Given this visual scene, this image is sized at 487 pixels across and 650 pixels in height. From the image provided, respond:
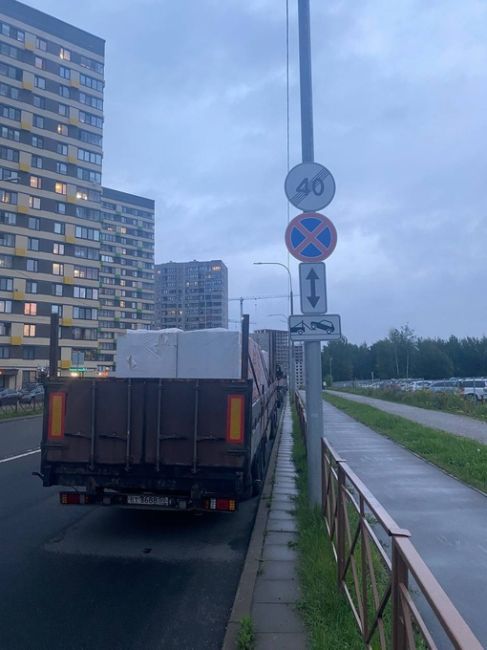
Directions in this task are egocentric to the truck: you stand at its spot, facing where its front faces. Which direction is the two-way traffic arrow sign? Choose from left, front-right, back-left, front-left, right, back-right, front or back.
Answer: right

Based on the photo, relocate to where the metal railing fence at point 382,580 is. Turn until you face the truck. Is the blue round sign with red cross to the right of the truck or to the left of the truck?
right

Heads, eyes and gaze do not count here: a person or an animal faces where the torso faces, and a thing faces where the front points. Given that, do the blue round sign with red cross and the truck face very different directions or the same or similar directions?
very different directions

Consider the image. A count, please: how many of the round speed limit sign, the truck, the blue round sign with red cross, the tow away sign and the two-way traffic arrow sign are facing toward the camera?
4

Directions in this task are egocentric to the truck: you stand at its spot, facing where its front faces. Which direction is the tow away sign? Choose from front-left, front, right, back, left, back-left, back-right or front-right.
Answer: right

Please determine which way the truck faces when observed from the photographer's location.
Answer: facing away from the viewer
